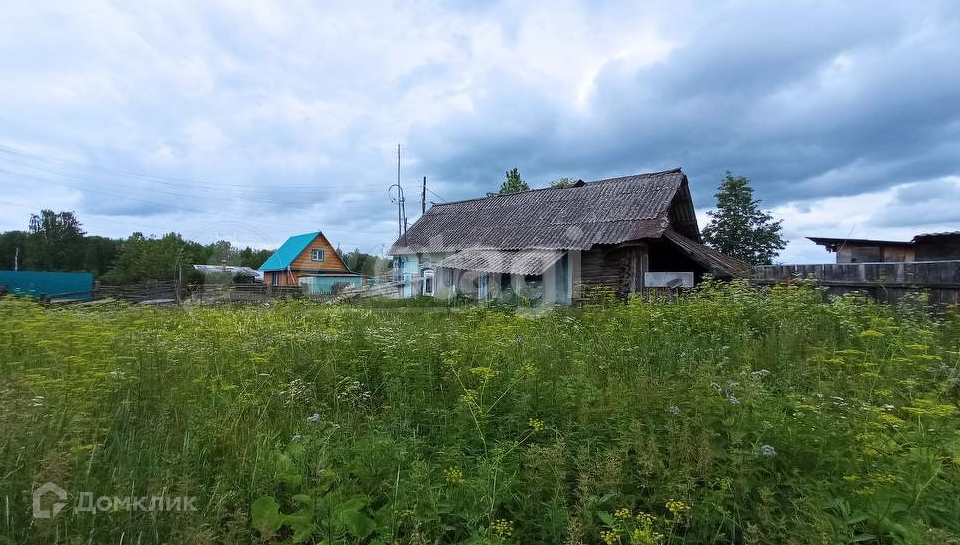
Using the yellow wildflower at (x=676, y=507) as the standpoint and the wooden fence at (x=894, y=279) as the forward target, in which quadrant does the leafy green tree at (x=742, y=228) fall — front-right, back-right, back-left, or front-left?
front-left

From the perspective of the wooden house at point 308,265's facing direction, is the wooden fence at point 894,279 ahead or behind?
ahead

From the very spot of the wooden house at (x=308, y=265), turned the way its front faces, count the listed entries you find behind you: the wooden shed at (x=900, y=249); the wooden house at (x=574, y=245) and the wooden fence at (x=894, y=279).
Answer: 0

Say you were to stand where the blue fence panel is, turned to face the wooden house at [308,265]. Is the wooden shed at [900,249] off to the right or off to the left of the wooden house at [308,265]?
right

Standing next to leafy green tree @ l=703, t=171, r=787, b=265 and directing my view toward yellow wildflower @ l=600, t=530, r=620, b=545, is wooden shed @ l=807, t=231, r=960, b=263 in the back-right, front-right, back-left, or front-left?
front-left

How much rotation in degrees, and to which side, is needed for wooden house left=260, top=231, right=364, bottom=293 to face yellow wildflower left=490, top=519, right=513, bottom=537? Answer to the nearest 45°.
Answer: approximately 45° to its right

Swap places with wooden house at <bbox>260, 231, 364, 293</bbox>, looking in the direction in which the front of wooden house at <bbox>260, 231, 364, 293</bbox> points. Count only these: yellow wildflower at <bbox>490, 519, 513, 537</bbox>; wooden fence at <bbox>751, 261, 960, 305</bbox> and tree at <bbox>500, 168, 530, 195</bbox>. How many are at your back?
0

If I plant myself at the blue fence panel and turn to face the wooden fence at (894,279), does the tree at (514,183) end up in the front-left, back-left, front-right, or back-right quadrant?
front-left

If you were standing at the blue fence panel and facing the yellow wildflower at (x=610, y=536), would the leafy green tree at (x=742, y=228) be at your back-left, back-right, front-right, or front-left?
front-left

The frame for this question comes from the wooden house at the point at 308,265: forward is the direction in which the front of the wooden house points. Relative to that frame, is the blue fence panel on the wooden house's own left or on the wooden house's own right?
on the wooden house's own right

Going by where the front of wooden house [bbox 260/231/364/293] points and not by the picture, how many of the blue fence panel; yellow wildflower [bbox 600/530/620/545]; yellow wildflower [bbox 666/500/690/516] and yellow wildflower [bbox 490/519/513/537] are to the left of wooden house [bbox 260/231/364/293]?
0

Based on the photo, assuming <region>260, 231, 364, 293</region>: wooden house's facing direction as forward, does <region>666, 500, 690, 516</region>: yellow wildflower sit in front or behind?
in front

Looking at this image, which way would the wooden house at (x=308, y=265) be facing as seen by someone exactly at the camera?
facing the viewer and to the right of the viewer
